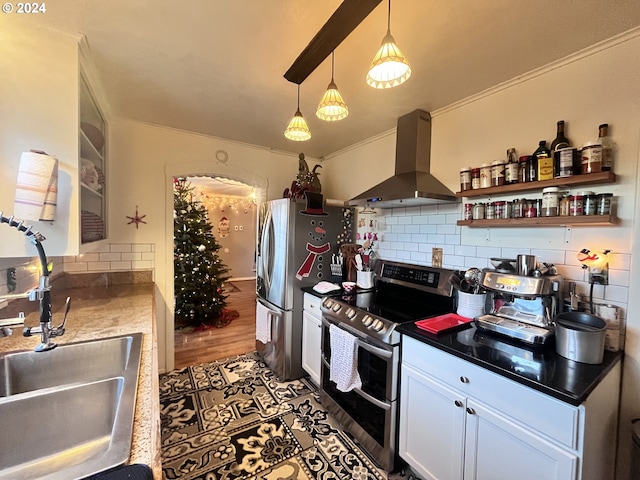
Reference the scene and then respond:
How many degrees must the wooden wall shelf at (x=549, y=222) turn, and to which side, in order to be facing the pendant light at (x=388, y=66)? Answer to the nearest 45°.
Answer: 0° — it already faces it

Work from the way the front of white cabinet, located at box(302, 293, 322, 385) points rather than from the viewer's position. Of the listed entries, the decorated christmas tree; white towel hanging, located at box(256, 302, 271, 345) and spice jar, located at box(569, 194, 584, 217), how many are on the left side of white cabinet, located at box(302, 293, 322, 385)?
1

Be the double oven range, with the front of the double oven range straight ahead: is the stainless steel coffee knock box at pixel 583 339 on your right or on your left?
on your left

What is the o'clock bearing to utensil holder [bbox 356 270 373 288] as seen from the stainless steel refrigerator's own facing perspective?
The utensil holder is roughly at 8 o'clock from the stainless steel refrigerator.

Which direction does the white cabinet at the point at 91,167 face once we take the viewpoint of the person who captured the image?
facing to the right of the viewer

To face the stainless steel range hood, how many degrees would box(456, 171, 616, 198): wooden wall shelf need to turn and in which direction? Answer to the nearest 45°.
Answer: approximately 45° to its right

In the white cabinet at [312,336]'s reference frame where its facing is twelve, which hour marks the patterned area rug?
The patterned area rug is roughly at 12 o'clock from the white cabinet.

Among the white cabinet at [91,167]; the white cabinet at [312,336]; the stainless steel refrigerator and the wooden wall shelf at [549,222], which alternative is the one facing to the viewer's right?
the white cabinet at [91,167]

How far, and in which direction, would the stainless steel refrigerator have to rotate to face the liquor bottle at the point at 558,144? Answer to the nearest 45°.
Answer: approximately 90° to its left

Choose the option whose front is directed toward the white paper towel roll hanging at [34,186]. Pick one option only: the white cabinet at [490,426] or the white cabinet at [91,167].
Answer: the white cabinet at [490,426]
